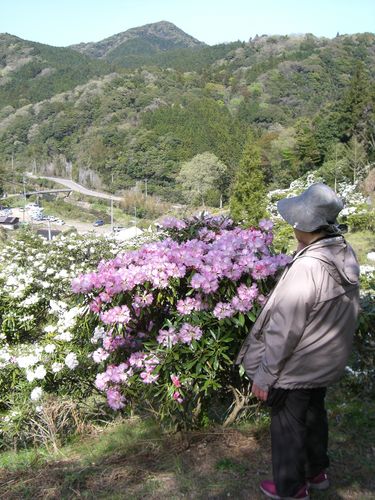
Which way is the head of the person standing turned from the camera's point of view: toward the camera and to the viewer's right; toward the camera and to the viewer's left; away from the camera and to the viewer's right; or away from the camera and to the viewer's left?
away from the camera and to the viewer's left

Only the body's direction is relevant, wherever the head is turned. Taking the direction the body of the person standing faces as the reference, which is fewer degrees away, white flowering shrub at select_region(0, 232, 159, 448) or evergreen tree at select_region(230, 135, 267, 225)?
the white flowering shrub

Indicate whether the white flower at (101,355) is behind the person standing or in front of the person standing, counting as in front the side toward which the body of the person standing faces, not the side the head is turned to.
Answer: in front

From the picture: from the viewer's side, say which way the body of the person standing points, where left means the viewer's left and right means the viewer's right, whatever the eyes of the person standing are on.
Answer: facing to the left of the viewer

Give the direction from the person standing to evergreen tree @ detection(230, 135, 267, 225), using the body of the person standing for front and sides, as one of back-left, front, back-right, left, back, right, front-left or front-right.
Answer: right

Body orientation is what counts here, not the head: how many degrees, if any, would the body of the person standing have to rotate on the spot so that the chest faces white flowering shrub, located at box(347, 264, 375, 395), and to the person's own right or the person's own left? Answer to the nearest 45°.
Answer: approximately 90° to the person's own right

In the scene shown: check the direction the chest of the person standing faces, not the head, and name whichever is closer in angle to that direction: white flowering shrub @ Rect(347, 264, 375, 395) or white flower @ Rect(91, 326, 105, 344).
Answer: the white flower

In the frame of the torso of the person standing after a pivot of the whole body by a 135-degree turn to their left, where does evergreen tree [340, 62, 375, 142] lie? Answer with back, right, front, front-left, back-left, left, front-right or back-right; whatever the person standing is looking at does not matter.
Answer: back-left

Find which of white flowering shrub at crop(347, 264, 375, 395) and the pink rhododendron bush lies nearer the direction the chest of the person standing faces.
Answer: the pink rhododendron bush
